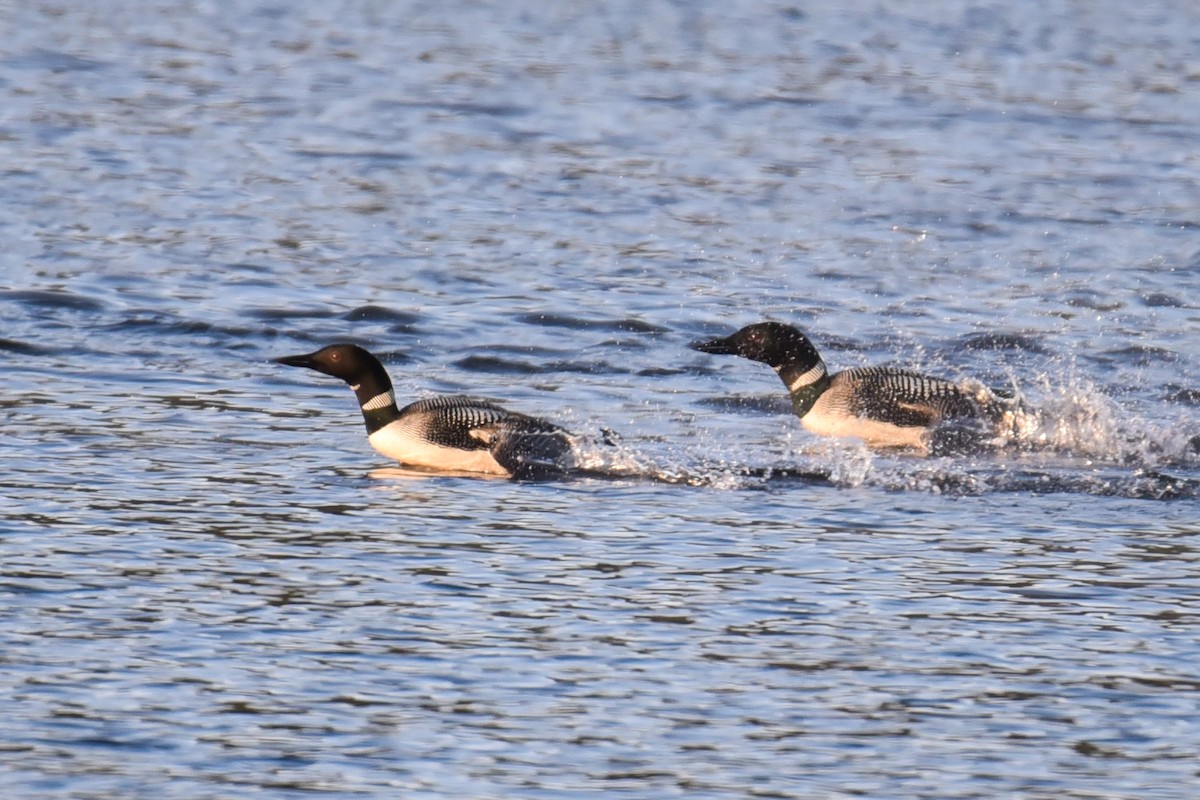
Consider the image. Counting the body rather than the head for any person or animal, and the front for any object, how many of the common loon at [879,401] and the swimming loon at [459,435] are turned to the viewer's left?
2

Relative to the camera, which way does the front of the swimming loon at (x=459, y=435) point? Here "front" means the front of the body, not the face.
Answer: to the viewer's left

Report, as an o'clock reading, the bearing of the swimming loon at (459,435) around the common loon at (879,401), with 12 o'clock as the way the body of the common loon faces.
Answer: The swimming loon is roughly at 11 o'clock from the common loon.

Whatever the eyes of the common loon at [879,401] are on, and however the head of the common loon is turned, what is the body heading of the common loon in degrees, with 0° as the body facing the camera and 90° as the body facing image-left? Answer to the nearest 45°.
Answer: approximately 90°

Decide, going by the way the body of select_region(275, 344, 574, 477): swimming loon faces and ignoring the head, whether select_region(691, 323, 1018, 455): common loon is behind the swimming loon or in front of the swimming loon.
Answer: behind
